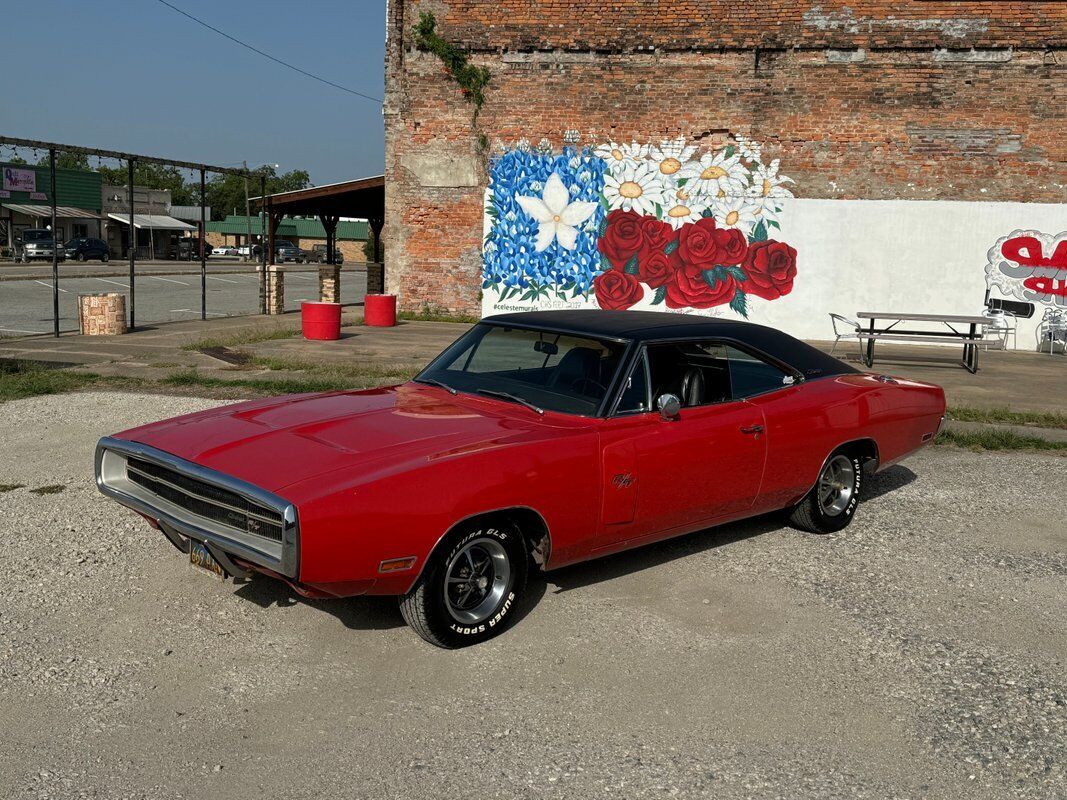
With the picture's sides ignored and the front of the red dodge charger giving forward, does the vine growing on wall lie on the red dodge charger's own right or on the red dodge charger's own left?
on the red dodge charger's own right

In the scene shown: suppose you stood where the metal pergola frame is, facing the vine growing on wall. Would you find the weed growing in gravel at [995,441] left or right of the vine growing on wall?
right

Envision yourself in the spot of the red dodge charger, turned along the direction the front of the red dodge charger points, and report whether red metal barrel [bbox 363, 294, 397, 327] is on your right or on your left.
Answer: on your right

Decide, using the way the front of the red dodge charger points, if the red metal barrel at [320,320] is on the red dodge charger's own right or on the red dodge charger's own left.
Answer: on the red dodge charger's own right

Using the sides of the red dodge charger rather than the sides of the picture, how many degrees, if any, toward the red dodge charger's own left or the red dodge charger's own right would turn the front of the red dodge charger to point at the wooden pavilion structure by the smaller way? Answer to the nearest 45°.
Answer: approximately 135° to the red dodge charger's own right

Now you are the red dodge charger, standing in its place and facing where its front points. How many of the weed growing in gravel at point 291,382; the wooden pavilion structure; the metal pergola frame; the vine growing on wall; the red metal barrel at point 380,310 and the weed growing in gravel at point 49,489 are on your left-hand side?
0

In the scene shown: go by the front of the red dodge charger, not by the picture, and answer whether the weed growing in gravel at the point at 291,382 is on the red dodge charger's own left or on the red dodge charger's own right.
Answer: on the red dodge charger's own right

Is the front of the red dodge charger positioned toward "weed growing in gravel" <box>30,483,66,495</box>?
no

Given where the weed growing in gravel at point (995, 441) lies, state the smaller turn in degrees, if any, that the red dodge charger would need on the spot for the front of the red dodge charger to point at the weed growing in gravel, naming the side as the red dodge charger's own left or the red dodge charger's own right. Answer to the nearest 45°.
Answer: approximately 180°

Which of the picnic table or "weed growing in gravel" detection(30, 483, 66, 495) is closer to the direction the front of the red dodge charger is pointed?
the weed growing in gravel

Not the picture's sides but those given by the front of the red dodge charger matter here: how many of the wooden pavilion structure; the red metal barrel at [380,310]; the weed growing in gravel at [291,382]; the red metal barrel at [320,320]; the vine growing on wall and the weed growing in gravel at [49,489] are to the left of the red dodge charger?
0

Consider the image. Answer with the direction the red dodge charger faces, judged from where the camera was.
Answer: facing the viewer and to the left of the viewer

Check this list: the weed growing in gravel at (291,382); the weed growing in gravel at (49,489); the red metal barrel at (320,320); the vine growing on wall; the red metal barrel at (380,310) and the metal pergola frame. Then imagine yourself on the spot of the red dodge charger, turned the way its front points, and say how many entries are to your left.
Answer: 0

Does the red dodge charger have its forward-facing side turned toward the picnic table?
no
